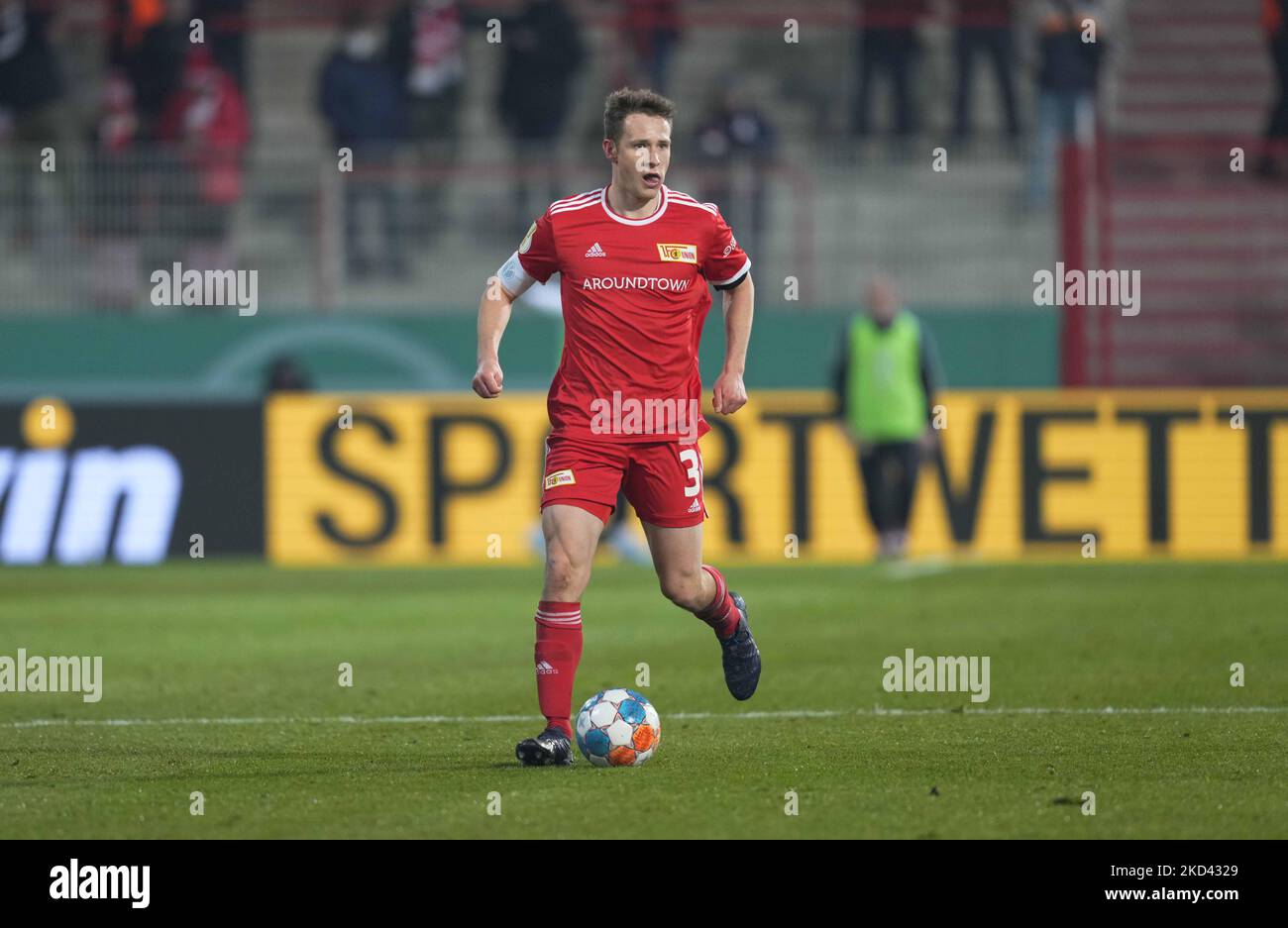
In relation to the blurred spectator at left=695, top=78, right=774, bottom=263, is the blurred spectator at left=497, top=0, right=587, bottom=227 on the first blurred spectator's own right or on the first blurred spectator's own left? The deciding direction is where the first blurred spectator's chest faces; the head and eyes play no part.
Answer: on the first blurred spectator's own right

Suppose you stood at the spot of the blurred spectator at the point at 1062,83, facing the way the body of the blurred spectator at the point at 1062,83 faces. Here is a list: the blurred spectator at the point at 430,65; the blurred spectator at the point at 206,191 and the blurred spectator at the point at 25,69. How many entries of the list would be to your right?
3

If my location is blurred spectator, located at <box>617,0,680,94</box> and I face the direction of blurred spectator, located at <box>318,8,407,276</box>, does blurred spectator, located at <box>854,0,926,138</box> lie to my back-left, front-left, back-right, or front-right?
back-left

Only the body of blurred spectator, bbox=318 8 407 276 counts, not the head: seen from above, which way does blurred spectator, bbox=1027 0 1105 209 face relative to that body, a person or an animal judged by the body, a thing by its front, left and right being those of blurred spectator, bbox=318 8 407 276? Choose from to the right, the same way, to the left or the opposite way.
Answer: the same way

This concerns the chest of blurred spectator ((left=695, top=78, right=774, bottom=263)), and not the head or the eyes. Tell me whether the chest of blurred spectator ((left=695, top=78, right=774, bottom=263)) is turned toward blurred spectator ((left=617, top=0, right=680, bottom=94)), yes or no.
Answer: no

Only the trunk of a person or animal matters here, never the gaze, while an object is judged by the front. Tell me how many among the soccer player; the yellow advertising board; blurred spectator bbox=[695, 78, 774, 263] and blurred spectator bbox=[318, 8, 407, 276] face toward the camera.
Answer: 4

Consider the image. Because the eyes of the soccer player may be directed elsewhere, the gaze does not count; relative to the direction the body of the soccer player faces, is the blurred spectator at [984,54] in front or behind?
behind

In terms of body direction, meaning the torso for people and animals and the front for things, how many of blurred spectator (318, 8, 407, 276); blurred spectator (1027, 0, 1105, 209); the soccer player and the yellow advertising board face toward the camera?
4

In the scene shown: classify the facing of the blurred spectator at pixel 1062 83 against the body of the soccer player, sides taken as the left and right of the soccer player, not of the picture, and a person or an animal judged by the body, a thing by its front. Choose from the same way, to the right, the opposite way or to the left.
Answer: the same way

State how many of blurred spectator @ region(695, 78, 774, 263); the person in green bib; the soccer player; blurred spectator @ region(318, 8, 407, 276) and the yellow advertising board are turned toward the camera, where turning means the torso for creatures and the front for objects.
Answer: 5

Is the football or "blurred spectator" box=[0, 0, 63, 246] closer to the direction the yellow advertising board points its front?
the football

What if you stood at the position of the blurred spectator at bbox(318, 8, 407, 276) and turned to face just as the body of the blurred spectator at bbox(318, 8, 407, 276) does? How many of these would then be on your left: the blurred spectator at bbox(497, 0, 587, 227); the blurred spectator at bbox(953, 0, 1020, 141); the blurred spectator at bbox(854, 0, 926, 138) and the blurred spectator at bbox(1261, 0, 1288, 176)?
4

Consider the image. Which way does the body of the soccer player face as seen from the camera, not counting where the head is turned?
toward the camera

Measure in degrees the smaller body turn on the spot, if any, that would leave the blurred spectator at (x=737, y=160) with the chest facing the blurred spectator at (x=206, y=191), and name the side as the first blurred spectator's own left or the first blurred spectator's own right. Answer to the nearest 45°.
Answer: approximately 90° to the first blurred spectator's own right

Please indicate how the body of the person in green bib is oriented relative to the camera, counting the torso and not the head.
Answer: toward the camera

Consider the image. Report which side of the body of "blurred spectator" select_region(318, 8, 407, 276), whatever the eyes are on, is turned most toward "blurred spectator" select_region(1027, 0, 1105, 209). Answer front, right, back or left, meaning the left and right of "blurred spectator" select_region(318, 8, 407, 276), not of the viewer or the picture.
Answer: left
